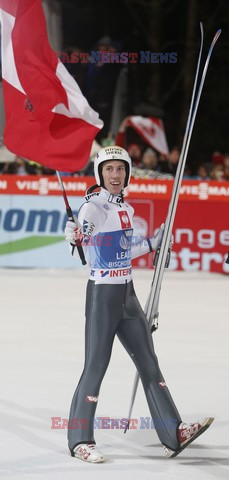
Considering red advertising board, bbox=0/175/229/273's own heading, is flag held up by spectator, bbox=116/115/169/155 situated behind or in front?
behind

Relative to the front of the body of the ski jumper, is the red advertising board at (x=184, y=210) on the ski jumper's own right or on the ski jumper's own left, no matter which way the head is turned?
on the ski jumper's own left

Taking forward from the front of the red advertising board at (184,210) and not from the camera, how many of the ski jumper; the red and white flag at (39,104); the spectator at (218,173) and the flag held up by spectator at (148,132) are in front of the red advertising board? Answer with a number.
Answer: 2

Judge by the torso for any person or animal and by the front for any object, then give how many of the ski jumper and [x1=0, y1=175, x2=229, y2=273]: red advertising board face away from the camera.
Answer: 0

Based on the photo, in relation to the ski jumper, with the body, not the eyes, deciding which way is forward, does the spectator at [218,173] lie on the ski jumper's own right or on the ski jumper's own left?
on the ski jumper's own left

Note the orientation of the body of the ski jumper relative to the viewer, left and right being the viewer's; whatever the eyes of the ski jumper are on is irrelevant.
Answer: facing the viewer and to the right of the viewer

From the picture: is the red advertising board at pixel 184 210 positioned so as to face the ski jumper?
yes

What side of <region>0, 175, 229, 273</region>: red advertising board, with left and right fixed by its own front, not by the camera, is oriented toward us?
front

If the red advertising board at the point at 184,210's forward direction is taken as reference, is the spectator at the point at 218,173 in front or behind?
behind
